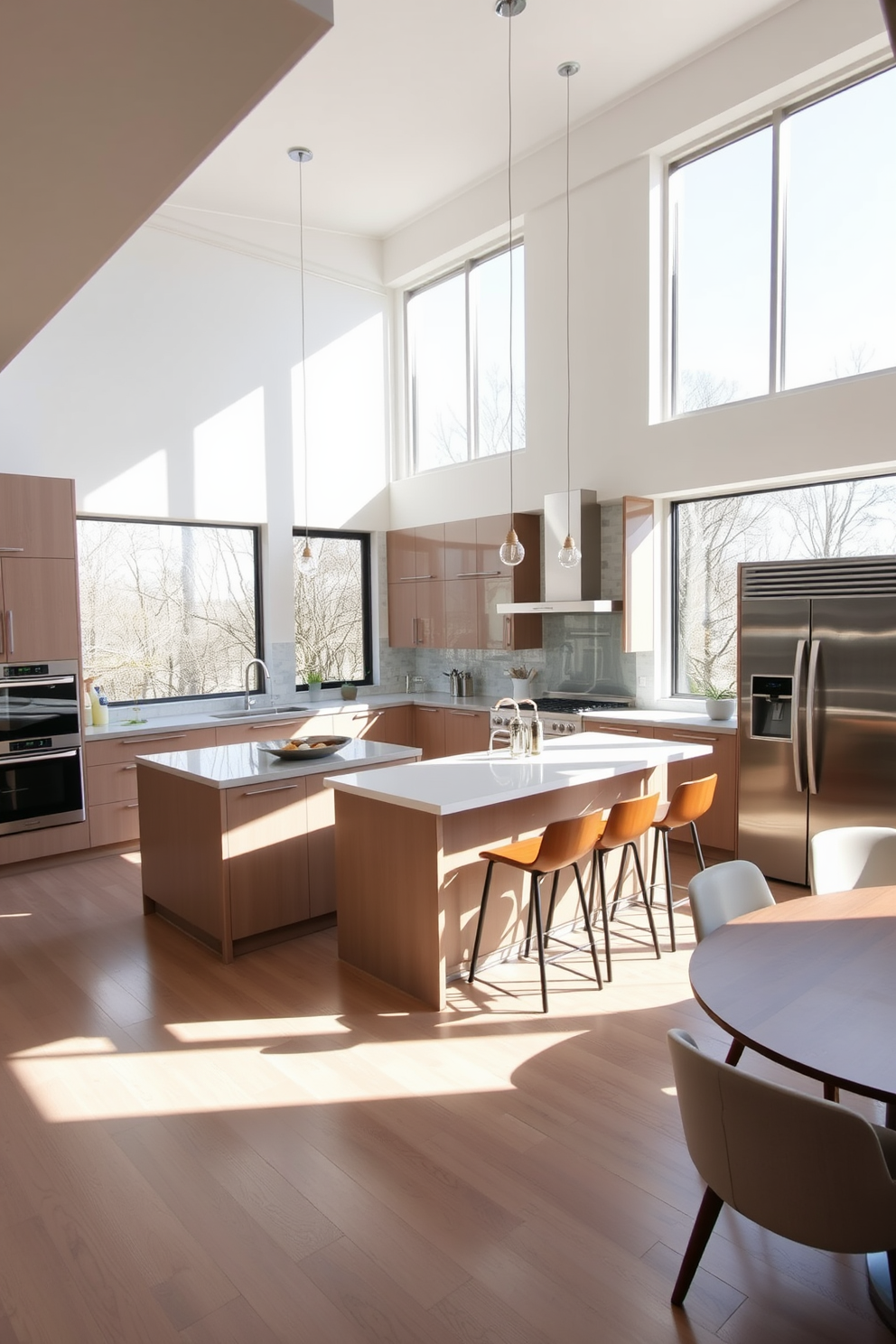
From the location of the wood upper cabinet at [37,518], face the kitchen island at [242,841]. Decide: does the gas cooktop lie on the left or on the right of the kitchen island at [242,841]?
left

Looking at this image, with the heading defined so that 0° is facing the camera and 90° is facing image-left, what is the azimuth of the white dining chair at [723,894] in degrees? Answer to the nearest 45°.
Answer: approximately 315°

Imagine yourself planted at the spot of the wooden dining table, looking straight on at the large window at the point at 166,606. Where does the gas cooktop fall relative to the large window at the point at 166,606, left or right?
right

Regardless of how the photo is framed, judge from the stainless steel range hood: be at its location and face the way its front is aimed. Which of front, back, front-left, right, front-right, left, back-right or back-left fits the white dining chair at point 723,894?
front-left

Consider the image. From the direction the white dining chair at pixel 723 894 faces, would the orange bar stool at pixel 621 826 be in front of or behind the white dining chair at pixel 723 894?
behind

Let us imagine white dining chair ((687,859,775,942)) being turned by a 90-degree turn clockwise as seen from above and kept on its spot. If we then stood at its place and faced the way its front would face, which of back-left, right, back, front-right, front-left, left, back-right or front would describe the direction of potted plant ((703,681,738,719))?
back-right

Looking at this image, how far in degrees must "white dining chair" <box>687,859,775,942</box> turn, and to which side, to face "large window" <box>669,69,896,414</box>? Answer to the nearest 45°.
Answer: approximately 135° to its left

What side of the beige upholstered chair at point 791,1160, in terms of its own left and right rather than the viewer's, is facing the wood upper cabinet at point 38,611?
left

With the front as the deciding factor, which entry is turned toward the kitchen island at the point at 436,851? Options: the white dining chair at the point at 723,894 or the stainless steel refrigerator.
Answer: the stainless steel refrigerator

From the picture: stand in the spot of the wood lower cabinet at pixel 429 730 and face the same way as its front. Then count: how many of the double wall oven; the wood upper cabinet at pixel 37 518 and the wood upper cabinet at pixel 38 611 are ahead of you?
3

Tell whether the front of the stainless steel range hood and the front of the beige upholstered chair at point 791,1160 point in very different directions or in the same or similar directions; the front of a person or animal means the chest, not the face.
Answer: very different directions
